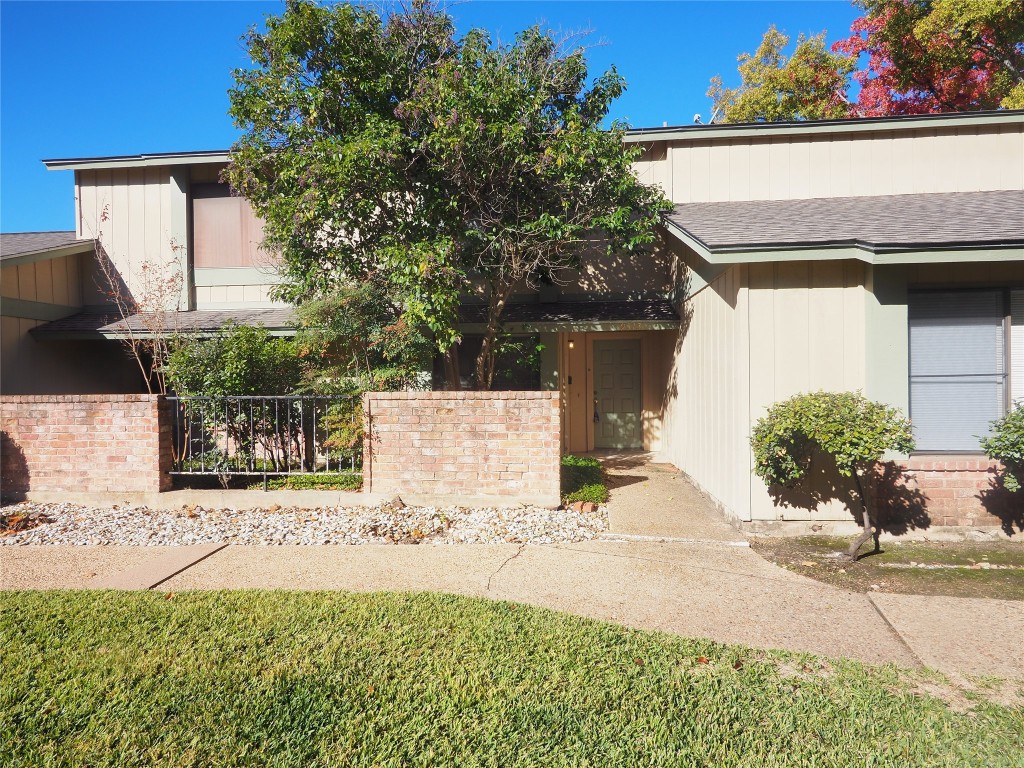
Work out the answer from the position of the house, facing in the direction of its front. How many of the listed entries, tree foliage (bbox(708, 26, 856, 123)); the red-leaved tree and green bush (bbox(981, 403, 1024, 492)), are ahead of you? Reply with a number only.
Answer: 1

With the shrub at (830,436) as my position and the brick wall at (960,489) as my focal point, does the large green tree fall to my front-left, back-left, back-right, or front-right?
back-left

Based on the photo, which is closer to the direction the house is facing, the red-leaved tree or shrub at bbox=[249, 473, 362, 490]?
the shrub

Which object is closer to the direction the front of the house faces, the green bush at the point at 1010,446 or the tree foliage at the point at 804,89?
the green bush

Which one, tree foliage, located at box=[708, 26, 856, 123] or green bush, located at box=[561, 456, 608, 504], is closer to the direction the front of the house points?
the green bush

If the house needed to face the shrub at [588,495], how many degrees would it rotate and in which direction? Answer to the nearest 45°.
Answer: approximately 45° to its right

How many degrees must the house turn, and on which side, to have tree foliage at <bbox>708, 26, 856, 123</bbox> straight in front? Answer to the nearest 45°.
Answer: approximately 135° to its left

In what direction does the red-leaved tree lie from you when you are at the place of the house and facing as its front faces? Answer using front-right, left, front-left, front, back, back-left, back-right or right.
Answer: back-left

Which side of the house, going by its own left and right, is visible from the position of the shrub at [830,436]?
front

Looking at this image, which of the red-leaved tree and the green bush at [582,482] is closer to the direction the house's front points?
the green bush

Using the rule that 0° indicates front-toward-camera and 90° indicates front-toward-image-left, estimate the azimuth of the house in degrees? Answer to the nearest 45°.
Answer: approximately 0°
